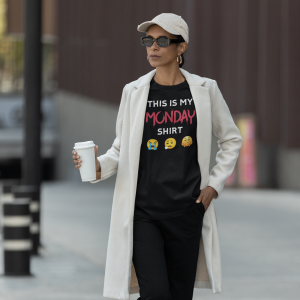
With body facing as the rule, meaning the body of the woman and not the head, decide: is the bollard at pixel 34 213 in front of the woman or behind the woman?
behind

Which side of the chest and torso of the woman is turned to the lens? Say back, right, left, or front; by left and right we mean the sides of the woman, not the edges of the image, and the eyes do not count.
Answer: front

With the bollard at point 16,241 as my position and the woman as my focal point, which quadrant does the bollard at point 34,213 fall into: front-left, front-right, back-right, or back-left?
back-left

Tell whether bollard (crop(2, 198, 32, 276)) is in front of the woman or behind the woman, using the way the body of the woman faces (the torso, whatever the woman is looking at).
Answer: behind
